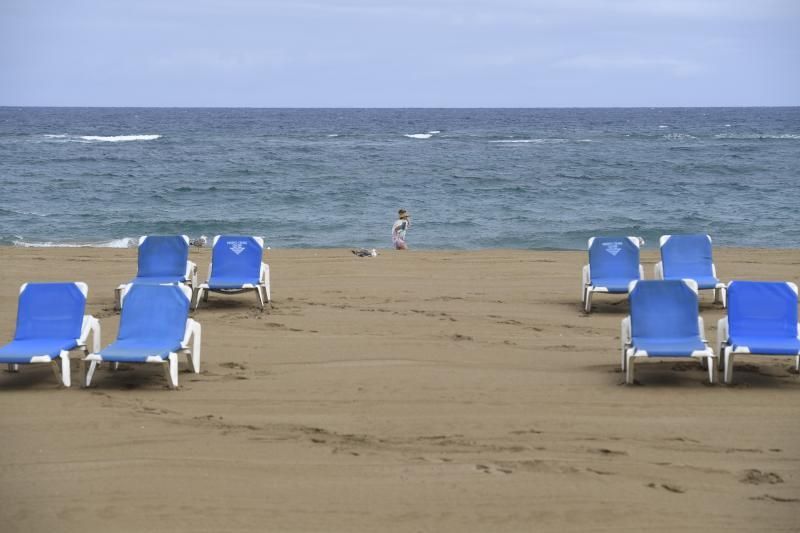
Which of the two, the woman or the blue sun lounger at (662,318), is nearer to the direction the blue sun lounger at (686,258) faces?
the blue sun lounger

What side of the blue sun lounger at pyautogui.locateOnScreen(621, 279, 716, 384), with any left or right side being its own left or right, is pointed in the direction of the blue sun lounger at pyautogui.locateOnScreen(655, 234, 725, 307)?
back

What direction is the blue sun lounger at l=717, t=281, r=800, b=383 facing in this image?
toward the camera

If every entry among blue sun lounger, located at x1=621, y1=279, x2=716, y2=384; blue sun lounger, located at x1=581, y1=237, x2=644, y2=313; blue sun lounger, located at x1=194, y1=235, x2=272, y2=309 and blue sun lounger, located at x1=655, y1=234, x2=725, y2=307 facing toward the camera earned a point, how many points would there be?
4

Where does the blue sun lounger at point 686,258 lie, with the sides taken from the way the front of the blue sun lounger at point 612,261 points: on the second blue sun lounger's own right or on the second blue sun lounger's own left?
on the second blue sun lounger's own left

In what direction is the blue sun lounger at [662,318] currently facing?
toward the camera

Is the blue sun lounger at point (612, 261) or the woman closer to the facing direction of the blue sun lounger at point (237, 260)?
the blue sun lounger

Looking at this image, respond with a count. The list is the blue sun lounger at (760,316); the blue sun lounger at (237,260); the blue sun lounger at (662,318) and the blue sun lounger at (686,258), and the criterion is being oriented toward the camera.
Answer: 4

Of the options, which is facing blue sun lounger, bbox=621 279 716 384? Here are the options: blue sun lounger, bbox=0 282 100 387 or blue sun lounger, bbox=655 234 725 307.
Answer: blue sun lounger, bbox=655 234 725 307

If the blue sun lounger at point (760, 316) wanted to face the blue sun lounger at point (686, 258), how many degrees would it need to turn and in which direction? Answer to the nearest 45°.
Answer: approximately 180°

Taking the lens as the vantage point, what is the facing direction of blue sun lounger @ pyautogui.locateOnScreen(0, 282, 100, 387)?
facing the viewer and to the left of the viewer

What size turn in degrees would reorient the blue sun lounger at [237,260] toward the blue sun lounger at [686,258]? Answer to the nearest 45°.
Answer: approximately 90° to its left

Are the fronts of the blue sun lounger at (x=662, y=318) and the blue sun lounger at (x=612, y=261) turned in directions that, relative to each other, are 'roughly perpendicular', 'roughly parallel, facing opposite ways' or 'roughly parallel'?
roughly parallel

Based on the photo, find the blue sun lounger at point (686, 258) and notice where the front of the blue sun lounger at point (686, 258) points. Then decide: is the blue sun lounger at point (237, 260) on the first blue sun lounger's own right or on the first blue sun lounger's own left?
on the first blue sun lounger's own right

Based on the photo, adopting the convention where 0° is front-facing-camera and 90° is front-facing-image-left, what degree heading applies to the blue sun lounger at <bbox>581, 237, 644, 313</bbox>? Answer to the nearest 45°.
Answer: approximately 0°

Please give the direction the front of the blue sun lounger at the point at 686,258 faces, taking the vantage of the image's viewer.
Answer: facing the viewer

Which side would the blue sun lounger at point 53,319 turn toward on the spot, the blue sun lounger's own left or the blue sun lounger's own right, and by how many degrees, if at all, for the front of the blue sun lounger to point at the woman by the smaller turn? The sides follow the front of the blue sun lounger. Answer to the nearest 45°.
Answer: approximately 180°
